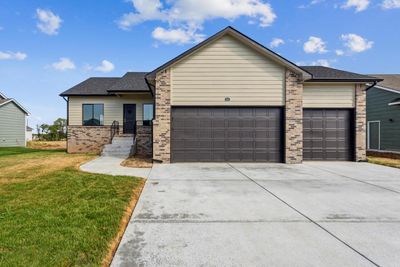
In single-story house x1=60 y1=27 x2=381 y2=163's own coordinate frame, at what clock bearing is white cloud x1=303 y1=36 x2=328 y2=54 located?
The white cloud is roughly at 7 o'clock from the single-story house.

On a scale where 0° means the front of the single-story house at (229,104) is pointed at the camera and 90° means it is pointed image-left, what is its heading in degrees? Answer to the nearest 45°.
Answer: approximately 0°

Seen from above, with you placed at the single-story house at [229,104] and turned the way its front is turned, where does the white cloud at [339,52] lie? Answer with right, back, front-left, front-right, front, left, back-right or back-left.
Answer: back-left

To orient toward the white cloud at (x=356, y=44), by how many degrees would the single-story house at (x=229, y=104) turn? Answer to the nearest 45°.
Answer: approximately 135° to its left

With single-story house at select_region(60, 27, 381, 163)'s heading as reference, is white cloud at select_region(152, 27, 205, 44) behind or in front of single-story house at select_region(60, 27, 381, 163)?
behind

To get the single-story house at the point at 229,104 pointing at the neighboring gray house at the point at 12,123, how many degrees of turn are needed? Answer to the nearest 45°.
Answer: approximately 135° to its right

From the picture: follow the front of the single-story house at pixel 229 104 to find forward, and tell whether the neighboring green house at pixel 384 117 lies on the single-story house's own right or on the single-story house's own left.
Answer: on the single-story house's own left
